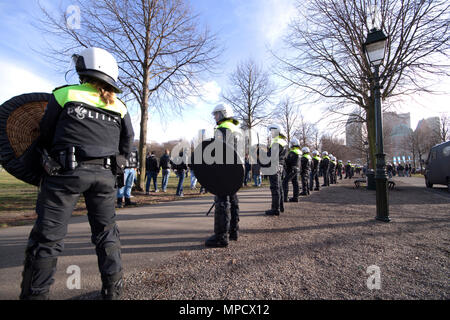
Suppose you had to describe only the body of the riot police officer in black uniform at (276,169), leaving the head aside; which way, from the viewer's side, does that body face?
to the viewer's left

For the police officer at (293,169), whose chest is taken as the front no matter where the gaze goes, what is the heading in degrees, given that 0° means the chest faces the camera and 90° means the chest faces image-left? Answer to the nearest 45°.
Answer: approximately 135°

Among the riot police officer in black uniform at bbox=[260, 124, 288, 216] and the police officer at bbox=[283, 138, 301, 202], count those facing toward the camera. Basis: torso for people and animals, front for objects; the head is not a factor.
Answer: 0

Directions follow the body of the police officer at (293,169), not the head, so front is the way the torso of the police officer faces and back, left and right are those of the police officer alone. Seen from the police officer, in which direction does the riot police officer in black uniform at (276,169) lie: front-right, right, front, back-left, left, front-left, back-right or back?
back-left

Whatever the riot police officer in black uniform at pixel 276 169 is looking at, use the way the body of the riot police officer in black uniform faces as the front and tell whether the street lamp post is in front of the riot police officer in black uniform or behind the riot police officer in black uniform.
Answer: behind

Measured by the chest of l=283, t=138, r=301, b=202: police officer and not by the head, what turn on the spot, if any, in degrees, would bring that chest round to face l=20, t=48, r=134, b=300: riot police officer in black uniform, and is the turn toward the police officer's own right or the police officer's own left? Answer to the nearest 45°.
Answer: approximately 135° to the police officer's own left

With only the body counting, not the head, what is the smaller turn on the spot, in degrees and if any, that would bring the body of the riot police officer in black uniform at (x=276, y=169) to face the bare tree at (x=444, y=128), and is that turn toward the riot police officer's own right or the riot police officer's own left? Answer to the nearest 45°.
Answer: approximately 135° to the riot police officer's own right

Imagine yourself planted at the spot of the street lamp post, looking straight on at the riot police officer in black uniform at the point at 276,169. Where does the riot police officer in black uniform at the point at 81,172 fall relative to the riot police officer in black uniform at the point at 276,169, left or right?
left

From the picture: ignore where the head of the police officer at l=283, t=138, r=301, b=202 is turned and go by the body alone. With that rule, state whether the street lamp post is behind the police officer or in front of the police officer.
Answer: behind

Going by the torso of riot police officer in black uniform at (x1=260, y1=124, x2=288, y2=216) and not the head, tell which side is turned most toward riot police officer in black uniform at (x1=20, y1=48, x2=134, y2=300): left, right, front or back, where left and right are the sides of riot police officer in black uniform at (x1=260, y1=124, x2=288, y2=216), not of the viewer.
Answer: left
